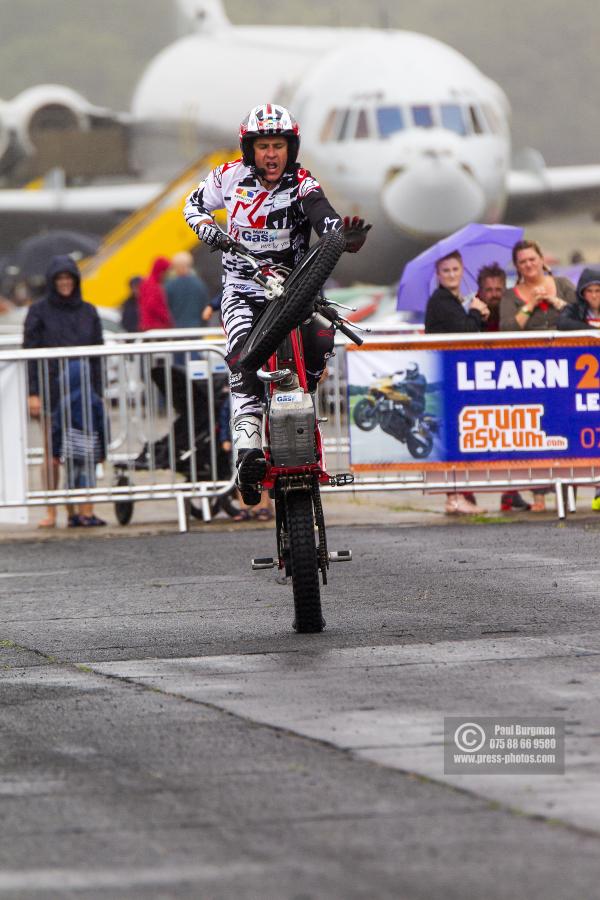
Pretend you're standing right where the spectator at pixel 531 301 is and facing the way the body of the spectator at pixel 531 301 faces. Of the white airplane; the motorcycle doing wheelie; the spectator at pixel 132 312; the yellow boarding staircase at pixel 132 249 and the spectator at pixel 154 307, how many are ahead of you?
1

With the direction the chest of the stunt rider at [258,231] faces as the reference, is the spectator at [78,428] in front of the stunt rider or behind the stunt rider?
behind

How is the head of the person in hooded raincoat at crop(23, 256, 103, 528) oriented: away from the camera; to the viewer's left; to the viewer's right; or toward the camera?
toward the camera

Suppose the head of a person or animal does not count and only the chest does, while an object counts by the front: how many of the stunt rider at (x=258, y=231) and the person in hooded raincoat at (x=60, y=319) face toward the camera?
2

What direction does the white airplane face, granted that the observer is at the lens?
facing the viewer and to the right of the viewer

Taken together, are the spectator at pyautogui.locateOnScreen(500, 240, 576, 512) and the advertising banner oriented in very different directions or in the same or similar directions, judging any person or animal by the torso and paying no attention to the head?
same or similar directions

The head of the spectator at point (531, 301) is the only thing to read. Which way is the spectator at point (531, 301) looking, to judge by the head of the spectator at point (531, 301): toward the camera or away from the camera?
toward the camera

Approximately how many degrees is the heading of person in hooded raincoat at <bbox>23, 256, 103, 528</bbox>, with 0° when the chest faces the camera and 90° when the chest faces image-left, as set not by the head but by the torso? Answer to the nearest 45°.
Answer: approximately 0°

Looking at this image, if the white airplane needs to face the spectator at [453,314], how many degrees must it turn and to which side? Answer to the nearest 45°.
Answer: approximately 45° to its right

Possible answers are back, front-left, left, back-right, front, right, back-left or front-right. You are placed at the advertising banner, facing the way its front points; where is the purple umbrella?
back

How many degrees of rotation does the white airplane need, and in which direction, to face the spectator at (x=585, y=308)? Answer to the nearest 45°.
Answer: approximately 45° to its right

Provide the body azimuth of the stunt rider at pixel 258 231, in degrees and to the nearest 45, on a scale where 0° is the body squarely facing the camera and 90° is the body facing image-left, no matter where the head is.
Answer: approximately 0°

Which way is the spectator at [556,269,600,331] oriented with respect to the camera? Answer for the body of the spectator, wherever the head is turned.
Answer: toward the camera

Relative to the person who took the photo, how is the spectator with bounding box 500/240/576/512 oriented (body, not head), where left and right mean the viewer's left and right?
facing the viewer

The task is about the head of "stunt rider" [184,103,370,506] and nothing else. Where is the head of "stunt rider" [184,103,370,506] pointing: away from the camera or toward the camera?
toward the camera
